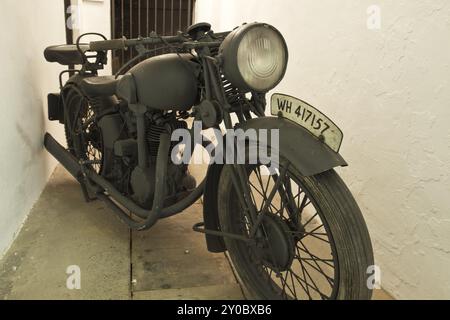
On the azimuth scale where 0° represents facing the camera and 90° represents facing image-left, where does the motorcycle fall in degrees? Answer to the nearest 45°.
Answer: approximately 315°
